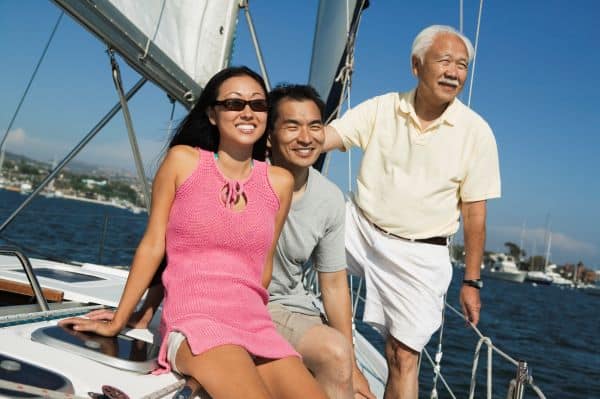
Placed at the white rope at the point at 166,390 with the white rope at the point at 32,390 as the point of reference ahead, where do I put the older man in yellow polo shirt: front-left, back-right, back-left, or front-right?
back-right

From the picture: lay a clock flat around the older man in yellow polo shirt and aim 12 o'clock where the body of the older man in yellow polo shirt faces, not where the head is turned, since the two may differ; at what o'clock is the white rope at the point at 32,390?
The white rope is roughly at 1 o'clock from the older man in yellow polo shirt.

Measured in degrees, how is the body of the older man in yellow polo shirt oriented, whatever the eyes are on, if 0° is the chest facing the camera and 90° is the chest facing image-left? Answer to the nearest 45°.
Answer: approximately 0°
